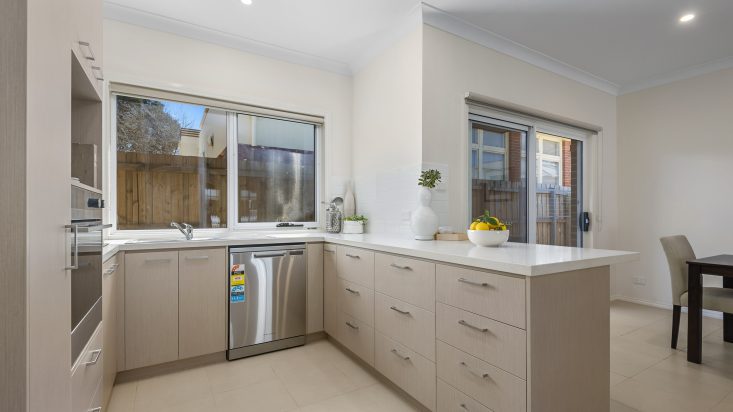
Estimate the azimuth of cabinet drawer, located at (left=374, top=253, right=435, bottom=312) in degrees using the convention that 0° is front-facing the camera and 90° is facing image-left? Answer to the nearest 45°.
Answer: approximately 45°

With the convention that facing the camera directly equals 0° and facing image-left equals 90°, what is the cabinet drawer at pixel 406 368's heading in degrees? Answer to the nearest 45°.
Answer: approximately 45°

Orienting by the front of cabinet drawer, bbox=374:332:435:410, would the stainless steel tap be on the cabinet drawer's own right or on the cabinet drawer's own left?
on the cabinet drawer's own right

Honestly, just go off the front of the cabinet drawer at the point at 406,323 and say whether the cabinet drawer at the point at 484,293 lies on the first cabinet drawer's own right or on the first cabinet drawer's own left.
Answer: on the first cabinet drawer's own left

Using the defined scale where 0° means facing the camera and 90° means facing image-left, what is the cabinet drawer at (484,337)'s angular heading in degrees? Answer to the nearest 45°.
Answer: approximately 45°

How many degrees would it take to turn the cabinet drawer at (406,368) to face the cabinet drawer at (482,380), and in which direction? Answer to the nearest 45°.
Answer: approximately 90° to its left

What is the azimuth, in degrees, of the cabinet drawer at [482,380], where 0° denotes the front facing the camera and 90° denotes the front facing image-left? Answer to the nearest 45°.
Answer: approximately 45°

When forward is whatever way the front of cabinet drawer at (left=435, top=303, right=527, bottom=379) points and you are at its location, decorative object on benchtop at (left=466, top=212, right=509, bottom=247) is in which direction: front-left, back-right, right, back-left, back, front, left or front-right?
back-right
